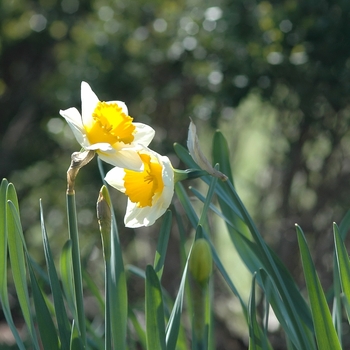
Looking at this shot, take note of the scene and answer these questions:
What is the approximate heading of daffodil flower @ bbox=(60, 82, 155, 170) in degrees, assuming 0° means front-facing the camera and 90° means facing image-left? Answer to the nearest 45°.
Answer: approximately 315°

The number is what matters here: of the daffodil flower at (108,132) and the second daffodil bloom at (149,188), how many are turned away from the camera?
0
